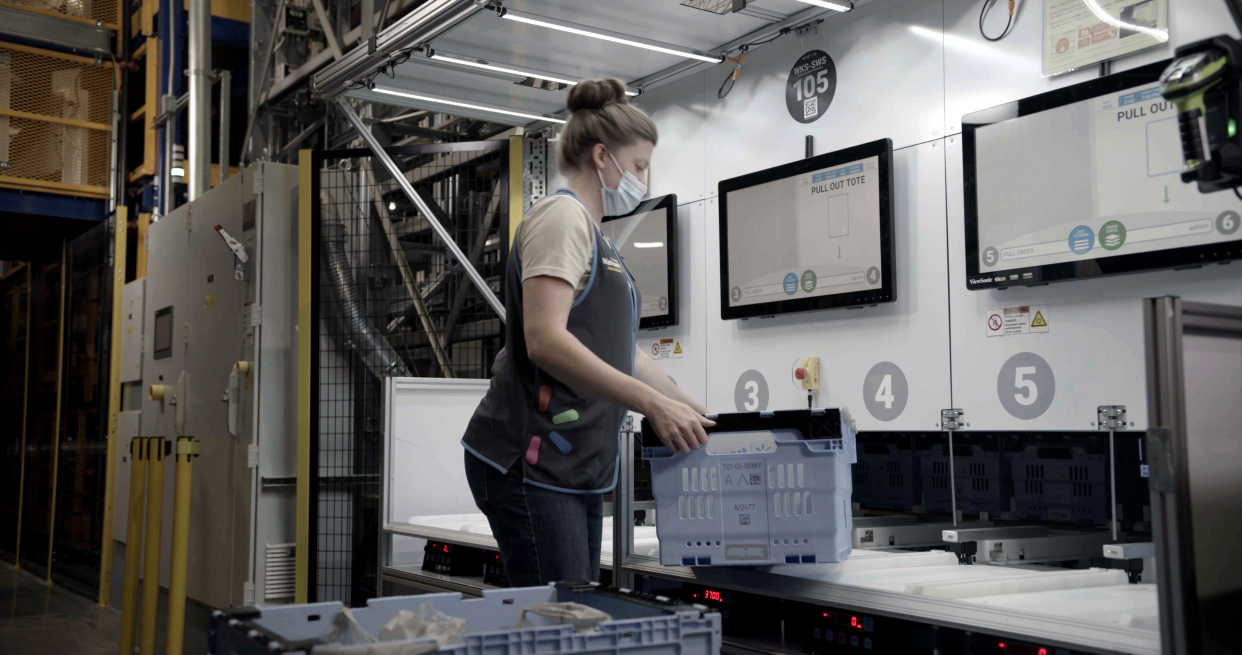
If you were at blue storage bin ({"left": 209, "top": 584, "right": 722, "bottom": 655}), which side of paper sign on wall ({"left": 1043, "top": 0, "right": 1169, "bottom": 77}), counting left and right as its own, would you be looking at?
front

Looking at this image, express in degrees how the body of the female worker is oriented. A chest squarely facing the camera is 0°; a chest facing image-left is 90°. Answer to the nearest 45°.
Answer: approximately 270°

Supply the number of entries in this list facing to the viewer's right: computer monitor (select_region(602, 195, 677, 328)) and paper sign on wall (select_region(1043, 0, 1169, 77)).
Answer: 0

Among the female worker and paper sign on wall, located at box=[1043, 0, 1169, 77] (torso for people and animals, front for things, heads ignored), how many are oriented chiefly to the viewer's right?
1

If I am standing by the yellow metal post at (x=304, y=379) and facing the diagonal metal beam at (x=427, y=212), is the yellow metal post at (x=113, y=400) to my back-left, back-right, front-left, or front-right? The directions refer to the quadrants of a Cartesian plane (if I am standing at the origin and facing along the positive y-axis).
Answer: back-left

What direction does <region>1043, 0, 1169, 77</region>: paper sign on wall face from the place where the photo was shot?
facing the viewer and to the left of the viewer

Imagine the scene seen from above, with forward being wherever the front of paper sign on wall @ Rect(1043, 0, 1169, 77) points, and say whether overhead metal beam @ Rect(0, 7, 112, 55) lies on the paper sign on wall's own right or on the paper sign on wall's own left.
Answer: on the paper sign on wall's own right

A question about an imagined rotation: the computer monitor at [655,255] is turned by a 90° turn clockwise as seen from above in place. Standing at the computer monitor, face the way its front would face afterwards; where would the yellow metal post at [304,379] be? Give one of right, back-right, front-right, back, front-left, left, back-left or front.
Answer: front-left

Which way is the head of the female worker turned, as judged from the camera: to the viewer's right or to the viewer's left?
to the viewer's right
